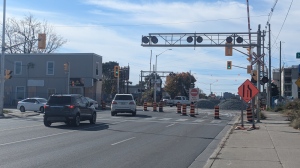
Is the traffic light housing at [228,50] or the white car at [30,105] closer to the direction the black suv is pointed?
the traffic light housing

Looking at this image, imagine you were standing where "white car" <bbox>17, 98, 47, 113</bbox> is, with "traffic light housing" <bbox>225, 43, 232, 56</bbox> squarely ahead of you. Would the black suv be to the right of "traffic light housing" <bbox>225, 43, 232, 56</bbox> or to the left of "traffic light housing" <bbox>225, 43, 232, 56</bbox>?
right

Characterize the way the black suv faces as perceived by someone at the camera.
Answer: facing away from the viewer and to the right of the viewer

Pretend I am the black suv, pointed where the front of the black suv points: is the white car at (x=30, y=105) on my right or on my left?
on my left

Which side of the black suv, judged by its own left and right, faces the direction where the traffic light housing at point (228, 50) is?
front
